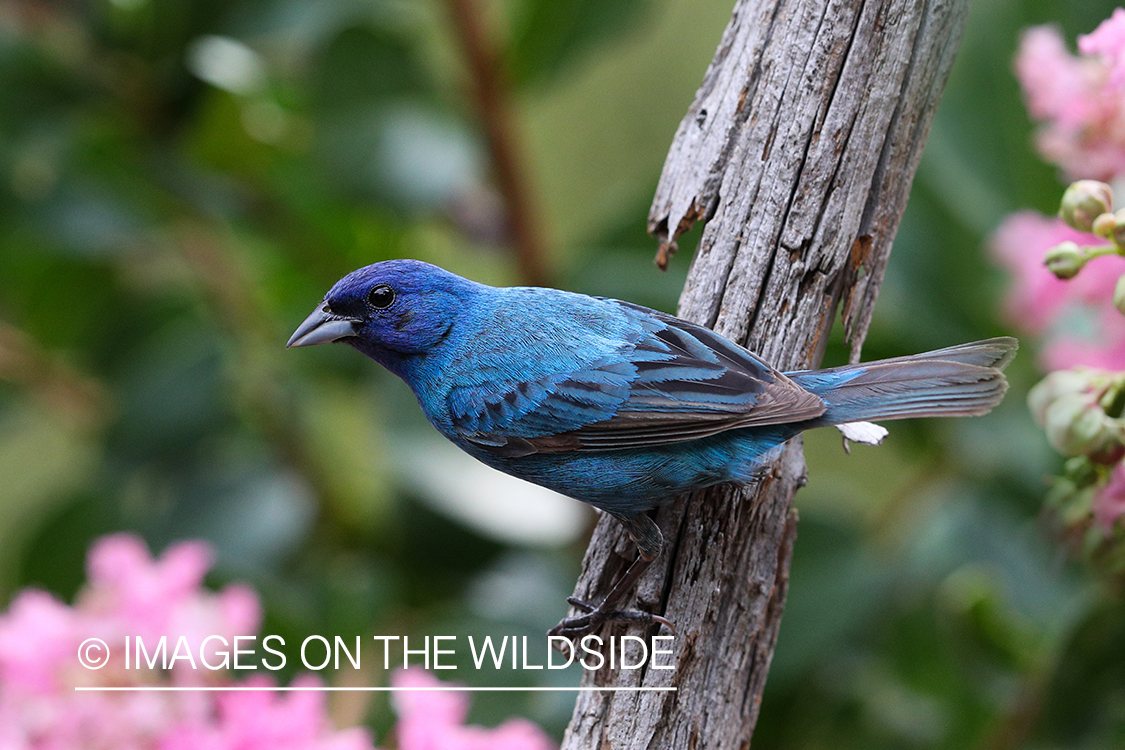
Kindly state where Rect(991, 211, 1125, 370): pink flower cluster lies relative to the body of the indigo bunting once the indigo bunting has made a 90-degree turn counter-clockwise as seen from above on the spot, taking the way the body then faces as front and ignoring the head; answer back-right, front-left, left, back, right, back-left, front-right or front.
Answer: back-left

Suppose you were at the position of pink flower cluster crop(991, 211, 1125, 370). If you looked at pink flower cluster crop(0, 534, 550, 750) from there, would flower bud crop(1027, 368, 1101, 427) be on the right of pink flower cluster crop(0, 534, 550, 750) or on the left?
left

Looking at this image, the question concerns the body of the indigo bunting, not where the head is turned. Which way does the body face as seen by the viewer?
to the viewer's left
